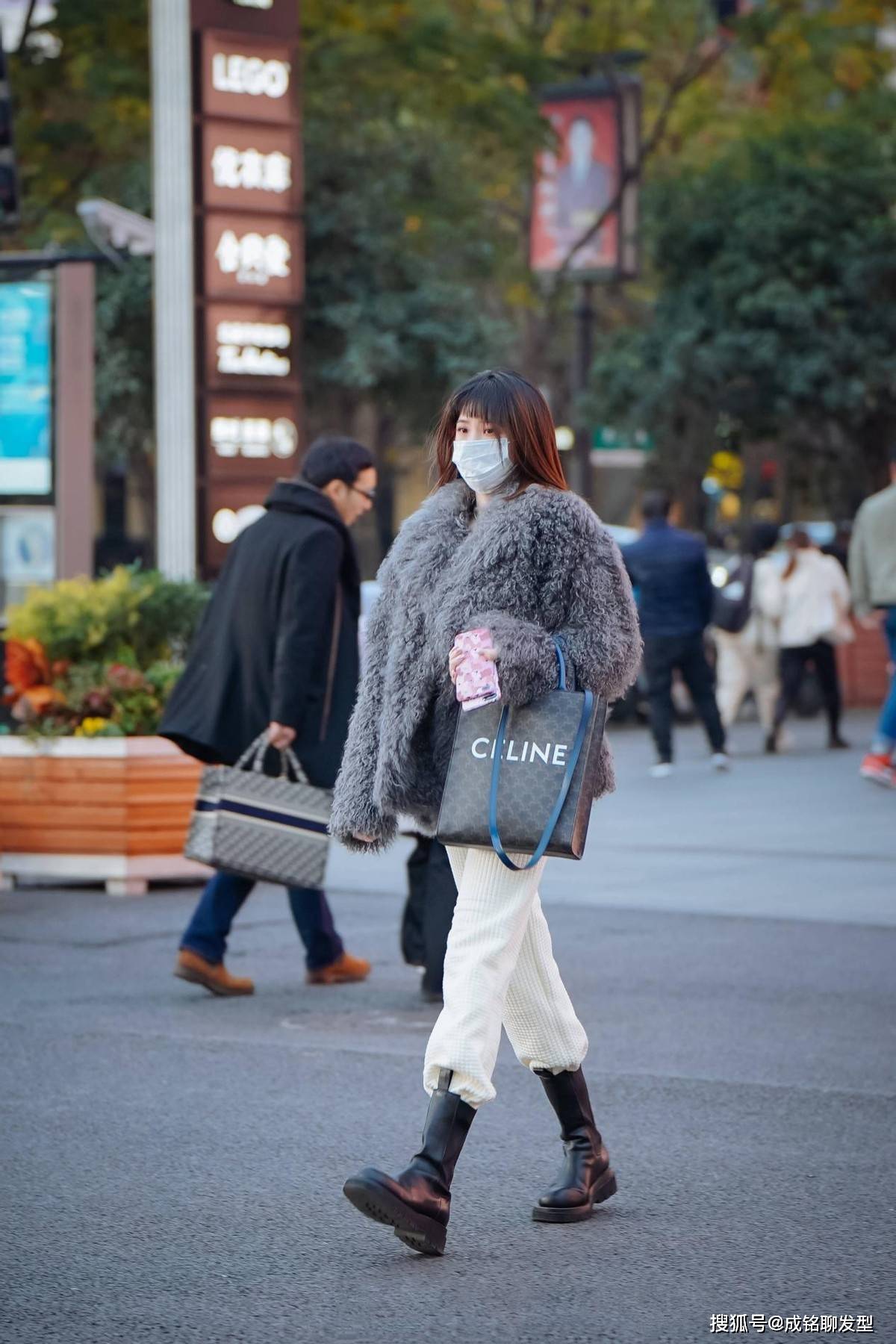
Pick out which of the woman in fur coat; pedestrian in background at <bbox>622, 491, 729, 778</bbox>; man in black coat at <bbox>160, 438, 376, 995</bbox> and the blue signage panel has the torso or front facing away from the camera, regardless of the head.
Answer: the pedestrian in background

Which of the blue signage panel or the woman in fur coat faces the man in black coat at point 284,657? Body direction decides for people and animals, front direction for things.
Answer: the blue signage panel

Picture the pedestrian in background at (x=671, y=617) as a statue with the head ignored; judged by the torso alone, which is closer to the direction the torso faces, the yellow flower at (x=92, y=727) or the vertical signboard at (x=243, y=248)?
the vertical signboard

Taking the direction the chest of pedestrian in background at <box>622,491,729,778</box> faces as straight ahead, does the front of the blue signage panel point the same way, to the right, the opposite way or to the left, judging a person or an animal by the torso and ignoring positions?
the opposite way

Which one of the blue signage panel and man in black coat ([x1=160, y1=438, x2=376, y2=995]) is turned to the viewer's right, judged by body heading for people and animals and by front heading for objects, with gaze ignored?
the man in black coat

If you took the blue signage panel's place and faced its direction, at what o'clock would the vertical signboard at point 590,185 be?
The vertical signboard is roughly at 7 o'clock from the blue signage panel.

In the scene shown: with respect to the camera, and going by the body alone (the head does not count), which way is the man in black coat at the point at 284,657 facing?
to the viewer's right

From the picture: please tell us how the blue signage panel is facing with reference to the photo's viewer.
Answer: facing the viewer

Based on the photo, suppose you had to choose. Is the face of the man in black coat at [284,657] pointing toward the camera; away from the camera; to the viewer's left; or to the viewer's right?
to the viewer's right

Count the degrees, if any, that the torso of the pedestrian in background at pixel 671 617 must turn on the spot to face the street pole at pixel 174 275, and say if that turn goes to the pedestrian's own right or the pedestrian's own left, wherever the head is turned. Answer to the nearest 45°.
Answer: approximately 90° to the pedestrian's own left

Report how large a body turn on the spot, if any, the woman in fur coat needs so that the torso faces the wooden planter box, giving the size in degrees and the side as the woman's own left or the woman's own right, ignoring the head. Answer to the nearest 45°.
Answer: approximately 135° to the woman's own right

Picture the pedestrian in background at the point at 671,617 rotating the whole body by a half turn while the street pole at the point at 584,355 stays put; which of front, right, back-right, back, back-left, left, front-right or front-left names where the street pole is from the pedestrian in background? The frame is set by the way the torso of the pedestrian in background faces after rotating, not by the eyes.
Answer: back

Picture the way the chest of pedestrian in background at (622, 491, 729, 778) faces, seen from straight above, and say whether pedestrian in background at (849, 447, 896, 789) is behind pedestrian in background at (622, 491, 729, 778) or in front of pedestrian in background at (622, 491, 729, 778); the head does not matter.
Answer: behind

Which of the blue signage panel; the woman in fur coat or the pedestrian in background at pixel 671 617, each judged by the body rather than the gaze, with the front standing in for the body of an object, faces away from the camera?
the pedestrian in background

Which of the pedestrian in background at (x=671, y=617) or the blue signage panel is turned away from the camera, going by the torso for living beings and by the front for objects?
the pedestrian in background

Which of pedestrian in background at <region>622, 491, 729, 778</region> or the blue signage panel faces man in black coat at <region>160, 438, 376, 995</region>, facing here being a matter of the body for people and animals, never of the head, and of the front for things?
the blue signage panel

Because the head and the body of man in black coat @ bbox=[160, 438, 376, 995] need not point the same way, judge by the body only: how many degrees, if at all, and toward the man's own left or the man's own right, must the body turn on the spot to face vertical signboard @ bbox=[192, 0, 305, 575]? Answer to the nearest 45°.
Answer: approximately 90° to the man's own left

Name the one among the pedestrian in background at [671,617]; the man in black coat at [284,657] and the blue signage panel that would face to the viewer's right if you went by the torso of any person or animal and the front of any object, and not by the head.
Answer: the man in black coat

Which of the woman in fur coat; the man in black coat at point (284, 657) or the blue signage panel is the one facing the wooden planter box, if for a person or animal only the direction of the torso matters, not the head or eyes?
the blue signage panel

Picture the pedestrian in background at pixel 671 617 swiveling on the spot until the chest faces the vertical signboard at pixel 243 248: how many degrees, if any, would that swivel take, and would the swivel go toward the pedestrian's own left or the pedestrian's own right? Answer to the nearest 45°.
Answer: approximately 90° to the pedestrian's own left

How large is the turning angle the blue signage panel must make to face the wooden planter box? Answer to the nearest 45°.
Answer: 0° — it already faces it
